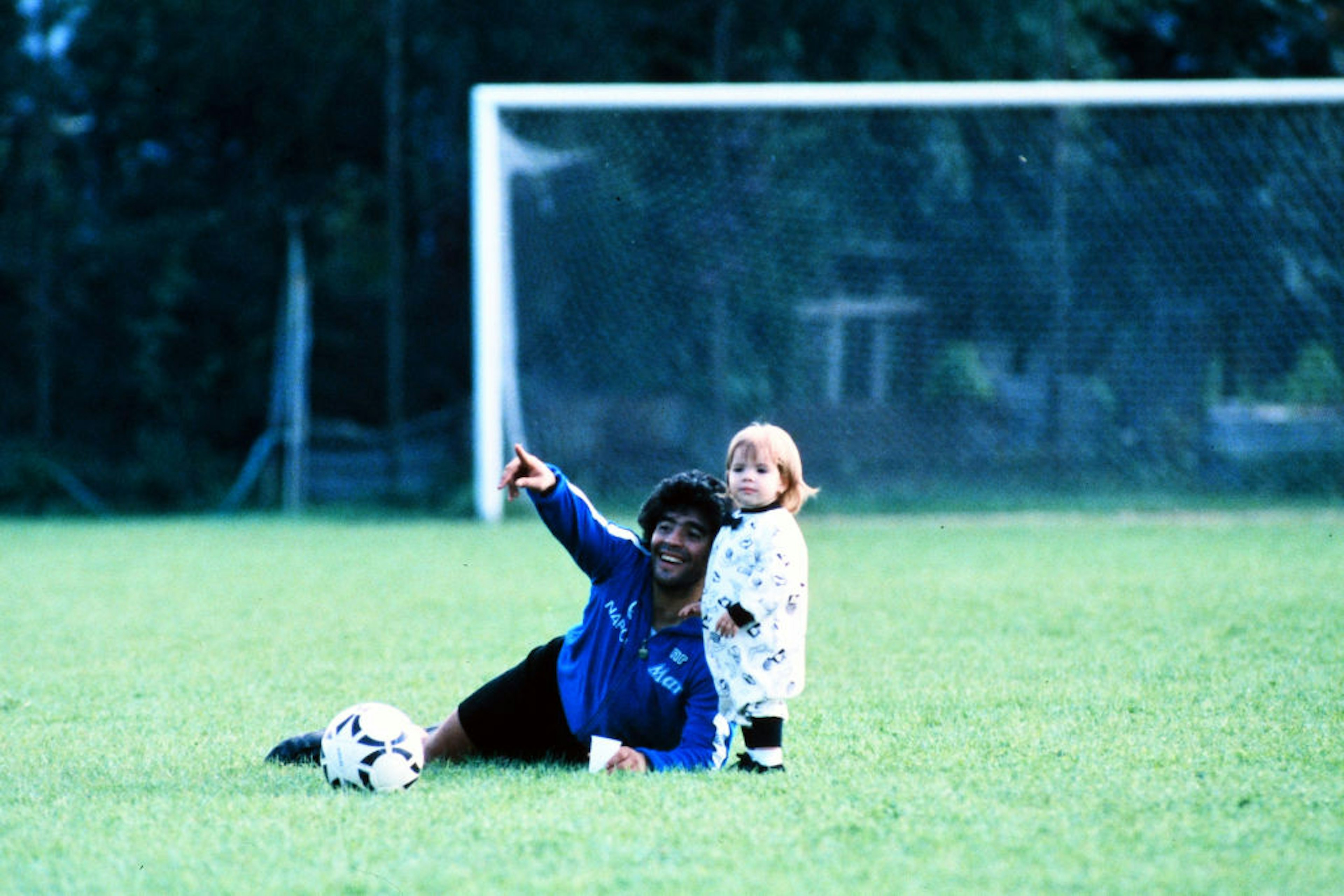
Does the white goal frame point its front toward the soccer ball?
yes

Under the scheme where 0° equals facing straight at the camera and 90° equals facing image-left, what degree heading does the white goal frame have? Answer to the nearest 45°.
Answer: approximately 0°

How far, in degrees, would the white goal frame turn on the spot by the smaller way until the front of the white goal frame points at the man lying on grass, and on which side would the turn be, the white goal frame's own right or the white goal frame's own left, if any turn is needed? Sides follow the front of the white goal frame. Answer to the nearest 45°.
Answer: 0° — it already faces them

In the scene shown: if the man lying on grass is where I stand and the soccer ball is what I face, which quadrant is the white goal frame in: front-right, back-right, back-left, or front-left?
back-right

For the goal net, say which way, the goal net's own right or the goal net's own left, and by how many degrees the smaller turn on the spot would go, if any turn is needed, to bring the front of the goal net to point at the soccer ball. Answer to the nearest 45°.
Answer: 0° — it already faces it
